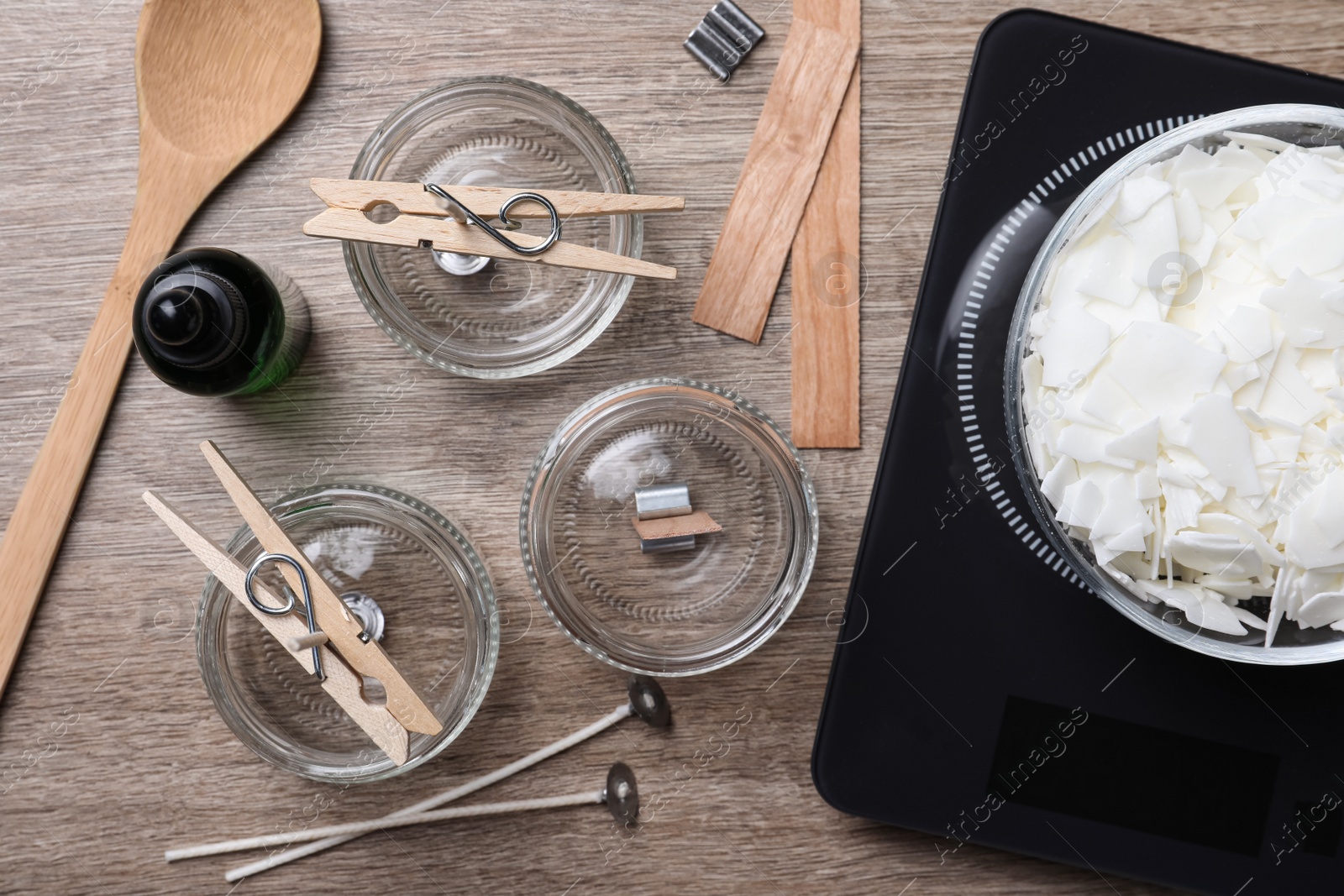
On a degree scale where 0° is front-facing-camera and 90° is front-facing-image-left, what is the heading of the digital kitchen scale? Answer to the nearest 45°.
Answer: approximately 0°
